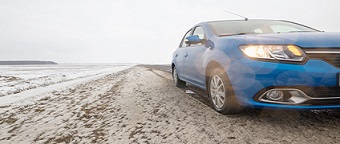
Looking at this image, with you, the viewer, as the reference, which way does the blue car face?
facing the viewer and to the right of the viewer
